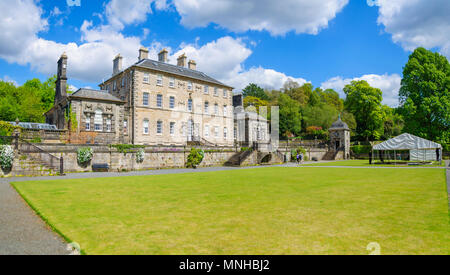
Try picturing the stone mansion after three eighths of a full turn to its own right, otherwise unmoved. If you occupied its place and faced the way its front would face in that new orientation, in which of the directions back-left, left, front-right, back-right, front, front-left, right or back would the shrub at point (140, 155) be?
left

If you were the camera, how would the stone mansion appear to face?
facing the viewer and to the right of the viewer

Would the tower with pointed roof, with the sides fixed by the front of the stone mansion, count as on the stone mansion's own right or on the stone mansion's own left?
on the stone mansion's own left

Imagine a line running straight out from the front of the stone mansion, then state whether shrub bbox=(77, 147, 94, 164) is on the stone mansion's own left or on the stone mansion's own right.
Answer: on the stone mansion's own right

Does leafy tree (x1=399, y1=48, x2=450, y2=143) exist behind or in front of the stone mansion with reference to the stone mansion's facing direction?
in front

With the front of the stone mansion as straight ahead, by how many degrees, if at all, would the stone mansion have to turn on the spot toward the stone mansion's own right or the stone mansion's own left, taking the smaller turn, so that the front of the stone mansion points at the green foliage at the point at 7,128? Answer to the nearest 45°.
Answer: approximately 90° to the stone mansion's own right
